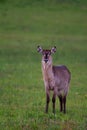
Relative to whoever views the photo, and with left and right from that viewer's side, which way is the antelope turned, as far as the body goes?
facing the viewer and to the left of the viewer
